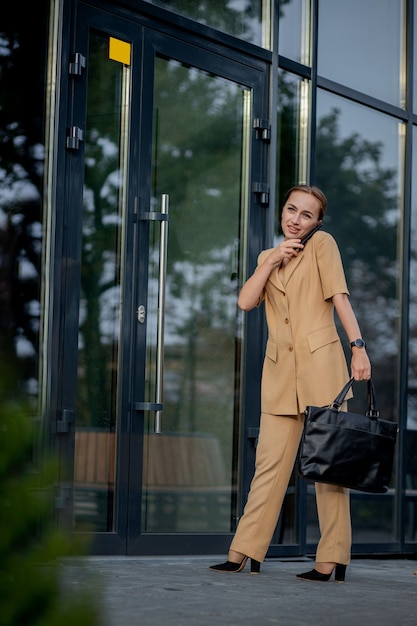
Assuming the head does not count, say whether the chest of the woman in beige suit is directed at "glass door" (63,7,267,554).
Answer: no

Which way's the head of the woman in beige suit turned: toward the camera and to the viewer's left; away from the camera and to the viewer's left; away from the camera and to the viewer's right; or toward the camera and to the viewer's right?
toward the camera and to the viewer's left

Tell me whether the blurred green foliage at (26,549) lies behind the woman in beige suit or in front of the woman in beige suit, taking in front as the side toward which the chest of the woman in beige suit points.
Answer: in front

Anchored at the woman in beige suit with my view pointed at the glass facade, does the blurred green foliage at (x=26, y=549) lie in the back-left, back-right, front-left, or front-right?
back-left

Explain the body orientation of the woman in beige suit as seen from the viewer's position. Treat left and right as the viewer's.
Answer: facing the viewer and to the left of the viewer

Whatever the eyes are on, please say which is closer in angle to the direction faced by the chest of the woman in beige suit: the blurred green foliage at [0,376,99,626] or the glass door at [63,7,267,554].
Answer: the blurred green foliage

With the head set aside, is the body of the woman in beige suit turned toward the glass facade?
no

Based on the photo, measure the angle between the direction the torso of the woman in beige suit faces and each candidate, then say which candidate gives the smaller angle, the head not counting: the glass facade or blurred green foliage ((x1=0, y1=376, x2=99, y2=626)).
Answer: the blurred green foliage
